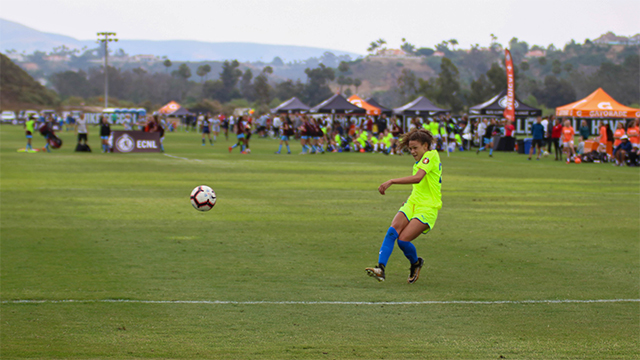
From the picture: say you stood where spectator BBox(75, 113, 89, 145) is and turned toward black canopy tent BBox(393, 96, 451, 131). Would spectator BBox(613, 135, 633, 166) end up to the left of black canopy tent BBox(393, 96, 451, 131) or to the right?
right

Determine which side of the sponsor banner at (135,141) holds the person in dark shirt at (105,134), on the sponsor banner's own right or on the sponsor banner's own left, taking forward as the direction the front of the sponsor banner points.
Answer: on the sponsor banner's own right

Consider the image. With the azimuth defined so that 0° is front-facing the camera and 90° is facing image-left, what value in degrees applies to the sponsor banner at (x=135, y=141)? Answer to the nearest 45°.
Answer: approximately 0°

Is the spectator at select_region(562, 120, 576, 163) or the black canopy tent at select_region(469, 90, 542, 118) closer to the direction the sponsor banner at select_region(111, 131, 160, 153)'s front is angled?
the spectator

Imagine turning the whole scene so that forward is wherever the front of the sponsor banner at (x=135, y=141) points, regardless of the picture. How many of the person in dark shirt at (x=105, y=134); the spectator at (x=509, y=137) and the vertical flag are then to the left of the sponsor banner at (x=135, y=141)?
2

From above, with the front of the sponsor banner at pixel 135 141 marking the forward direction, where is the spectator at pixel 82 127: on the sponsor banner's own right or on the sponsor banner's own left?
on the sponsor banner's own right

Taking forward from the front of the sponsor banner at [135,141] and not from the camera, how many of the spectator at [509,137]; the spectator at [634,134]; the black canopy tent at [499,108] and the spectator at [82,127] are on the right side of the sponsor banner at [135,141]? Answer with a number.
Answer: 1

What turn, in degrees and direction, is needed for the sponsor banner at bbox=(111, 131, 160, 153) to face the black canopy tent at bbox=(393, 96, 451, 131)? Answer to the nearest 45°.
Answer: approximately 135° to its left

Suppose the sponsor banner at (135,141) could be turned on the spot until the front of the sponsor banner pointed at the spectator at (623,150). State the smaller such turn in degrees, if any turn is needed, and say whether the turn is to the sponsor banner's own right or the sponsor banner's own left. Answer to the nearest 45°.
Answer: approximately 45° to the sponsor banner's own left

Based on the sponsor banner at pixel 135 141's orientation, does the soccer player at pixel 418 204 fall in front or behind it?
in front

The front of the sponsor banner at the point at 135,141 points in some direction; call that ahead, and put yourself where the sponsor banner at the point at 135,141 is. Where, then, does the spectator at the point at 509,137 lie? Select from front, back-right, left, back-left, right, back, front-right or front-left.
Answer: left

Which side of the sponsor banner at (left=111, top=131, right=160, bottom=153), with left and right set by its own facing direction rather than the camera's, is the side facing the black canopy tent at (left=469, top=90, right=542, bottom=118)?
left
